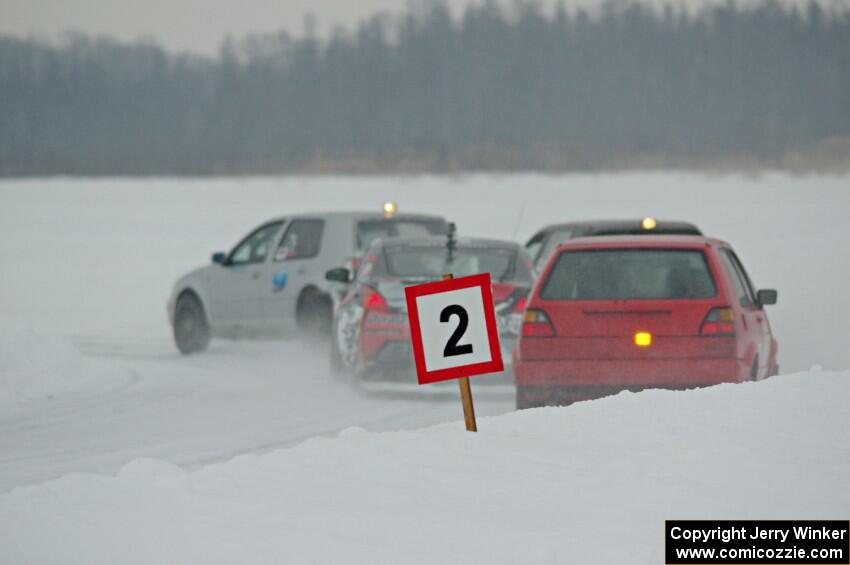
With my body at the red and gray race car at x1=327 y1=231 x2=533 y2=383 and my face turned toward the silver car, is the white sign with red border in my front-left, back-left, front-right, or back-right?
back-left

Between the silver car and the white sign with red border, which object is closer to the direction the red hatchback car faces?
the silver car

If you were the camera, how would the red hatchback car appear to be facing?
facing away from the viewer

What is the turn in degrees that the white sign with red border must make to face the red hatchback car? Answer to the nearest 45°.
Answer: approximately 135° to its left

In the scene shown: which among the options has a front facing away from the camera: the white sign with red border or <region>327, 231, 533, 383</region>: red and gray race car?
the red and gray race car

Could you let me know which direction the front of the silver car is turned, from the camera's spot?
facing away from the viewer and to the left of the viewer

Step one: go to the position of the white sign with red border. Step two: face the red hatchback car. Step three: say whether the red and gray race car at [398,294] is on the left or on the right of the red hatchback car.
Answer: left

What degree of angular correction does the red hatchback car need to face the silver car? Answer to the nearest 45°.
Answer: approximately 45° to its left

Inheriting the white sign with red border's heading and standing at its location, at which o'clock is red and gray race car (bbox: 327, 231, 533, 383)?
The red and gray race car is roughly at 6 o'clock from the white sign with red border.

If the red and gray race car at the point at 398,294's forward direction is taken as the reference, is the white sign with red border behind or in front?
behind

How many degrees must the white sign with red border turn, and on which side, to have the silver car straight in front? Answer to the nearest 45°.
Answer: approximately 180°

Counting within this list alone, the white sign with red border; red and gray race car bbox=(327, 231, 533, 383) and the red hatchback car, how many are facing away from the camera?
2

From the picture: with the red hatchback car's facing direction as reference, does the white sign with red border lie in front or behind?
behind

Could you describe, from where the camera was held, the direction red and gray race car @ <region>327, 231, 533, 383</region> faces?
facing away from the viewer
